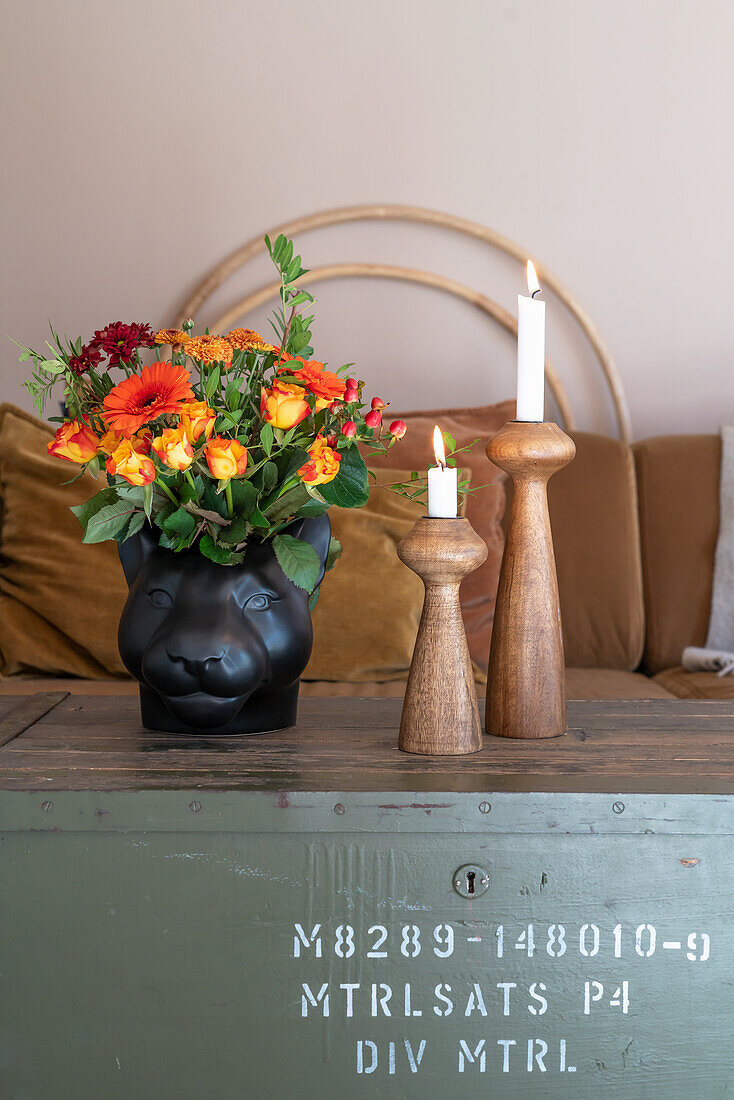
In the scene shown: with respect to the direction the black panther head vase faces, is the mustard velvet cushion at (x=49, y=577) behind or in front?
behind

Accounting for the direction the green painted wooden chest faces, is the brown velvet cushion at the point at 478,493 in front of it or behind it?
behind

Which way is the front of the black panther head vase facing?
toward the camera

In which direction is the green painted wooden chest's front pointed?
toward the camera

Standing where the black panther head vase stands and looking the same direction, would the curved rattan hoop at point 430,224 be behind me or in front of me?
behind

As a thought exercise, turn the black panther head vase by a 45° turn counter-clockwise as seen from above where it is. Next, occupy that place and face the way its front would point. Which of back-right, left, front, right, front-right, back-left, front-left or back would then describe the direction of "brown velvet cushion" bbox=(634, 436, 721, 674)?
left

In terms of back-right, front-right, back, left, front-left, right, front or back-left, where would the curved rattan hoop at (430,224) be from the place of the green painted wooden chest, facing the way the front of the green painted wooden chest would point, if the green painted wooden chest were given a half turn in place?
front

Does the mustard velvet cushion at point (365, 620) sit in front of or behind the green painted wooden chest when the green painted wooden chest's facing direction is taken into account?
behind

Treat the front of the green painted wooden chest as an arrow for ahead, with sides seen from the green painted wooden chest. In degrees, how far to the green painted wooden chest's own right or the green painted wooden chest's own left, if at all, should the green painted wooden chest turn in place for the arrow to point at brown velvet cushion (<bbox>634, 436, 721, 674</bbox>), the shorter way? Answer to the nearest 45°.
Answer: approximately 135° to the green painted wooden chest's own left

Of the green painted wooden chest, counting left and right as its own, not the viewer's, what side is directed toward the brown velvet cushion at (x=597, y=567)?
back

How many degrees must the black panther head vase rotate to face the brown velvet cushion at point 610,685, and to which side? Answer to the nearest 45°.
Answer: approximately 135° to its left
